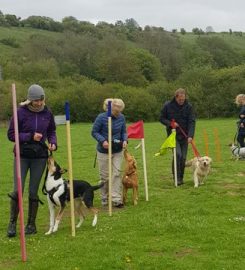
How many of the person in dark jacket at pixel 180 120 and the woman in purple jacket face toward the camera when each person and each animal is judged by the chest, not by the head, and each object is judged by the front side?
2

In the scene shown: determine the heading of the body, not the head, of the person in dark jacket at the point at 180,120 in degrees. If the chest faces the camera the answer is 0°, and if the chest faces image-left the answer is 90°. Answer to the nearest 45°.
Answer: approximately 0°

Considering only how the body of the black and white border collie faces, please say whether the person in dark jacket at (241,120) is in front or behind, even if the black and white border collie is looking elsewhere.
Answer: behind

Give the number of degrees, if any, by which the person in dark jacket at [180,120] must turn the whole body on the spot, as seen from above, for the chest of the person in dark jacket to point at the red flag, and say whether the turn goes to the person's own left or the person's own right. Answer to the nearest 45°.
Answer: approximately 45° to the person's own right

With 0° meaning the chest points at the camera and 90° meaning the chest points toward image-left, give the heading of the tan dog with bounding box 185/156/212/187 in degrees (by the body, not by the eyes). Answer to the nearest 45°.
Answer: approximately 315°

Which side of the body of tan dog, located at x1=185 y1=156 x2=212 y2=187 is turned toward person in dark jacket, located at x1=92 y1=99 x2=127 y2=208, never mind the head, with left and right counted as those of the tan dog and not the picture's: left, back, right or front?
right

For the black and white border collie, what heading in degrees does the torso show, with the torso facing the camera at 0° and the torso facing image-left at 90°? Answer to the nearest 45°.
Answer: approximately 45°
